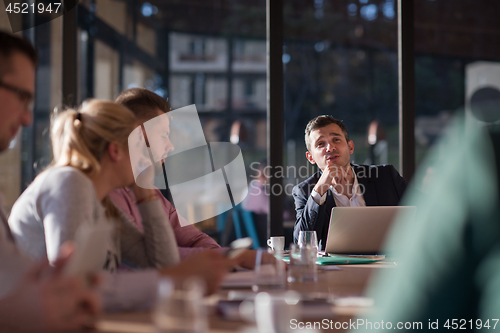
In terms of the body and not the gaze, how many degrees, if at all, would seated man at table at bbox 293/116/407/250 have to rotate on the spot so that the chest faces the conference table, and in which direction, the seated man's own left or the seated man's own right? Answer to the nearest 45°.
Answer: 0° — they already face it

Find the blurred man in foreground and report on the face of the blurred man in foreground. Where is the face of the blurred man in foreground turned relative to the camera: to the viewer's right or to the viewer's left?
to the viewer's right

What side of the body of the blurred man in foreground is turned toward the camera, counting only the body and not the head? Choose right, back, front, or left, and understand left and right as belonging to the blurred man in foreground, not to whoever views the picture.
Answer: right

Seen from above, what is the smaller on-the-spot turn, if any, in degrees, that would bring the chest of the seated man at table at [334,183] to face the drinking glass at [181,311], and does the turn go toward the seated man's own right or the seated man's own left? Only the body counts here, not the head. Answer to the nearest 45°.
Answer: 0° — they already face it

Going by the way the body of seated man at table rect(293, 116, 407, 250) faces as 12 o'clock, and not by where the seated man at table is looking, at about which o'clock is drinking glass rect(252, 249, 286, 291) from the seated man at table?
The drinking glass is roughly at 12 o'clock from the seated man at table.

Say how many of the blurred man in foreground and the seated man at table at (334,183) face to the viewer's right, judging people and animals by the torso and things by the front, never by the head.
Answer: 1

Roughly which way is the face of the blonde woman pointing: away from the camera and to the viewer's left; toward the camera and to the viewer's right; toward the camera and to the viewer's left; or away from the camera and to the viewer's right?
away from the camera and to the viewer's right

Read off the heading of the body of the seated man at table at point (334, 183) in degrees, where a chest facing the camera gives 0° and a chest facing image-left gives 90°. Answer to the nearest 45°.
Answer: approximately 0°
